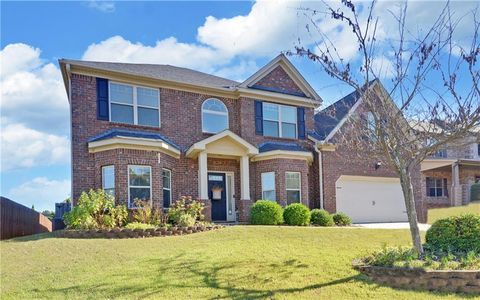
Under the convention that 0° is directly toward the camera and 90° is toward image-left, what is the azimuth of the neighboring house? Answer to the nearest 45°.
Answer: approximately 0°

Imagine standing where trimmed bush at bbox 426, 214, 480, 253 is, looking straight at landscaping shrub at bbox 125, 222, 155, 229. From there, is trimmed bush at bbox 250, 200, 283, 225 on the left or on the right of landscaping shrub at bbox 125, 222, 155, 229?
right
